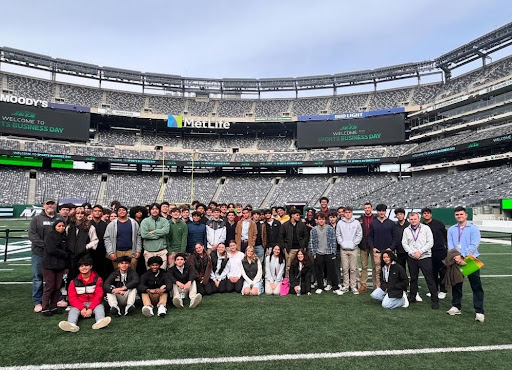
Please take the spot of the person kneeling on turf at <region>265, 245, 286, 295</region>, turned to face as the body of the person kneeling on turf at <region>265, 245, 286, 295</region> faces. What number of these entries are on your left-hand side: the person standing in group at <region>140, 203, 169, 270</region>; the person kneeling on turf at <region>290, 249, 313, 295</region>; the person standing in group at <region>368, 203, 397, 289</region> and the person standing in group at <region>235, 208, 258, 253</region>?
2

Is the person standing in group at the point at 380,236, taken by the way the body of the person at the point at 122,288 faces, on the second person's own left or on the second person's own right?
on the second person's own left

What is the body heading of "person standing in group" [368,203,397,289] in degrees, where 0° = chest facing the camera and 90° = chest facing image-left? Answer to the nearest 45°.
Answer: approximately 0°

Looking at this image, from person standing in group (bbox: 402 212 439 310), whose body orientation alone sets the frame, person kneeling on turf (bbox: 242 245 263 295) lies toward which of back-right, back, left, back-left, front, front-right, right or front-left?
right

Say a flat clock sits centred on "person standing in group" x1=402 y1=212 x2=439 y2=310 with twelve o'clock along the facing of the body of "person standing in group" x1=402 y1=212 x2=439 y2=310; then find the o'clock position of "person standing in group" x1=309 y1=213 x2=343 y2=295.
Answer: "person standing in group" x1=309 y1=213 x2=343 y2=295 is roughly at 3 o'clock from "person standing in group" x1=402 y1=212 x2=439 y2=310.

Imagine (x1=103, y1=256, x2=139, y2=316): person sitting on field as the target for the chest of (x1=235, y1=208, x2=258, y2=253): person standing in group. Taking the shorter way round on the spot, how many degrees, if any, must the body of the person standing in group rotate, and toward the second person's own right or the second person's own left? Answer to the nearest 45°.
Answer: approximately 45° to the second person's own right

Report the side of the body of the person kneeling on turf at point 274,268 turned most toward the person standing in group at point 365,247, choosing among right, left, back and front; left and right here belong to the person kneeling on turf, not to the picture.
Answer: left

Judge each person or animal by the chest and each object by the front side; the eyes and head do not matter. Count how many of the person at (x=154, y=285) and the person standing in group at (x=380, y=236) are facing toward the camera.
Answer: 2

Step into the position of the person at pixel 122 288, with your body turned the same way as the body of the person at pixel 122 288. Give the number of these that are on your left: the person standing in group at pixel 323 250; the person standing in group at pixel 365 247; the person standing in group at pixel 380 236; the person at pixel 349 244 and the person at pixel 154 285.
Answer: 5
